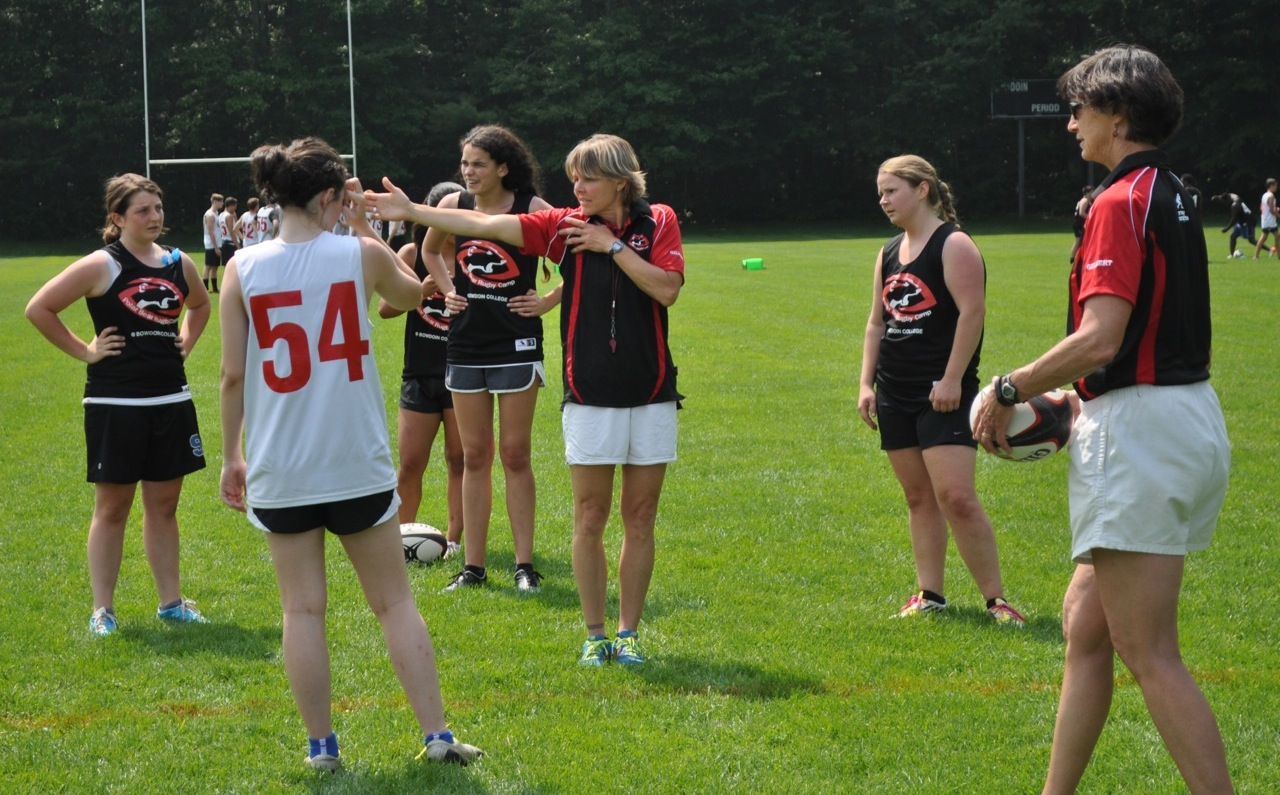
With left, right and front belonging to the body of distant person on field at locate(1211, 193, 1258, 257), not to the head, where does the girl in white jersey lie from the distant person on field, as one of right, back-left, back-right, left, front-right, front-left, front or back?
left

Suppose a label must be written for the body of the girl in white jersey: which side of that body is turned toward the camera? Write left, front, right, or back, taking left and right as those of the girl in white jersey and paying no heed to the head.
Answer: back

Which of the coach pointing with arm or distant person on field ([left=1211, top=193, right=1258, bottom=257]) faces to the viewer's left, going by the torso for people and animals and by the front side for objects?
the distant person on field

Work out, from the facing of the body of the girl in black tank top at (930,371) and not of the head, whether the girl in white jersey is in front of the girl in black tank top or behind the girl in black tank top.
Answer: in front

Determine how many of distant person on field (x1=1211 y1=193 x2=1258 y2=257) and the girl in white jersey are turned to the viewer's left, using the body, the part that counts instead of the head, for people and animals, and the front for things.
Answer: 1

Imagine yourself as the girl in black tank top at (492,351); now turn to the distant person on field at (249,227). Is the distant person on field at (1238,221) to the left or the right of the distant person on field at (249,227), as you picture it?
right

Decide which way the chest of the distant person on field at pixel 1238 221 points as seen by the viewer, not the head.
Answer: to the viewer's left

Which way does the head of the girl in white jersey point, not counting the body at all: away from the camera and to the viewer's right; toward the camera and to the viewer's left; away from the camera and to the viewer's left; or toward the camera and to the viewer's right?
away from the camera and to the viewer's right
